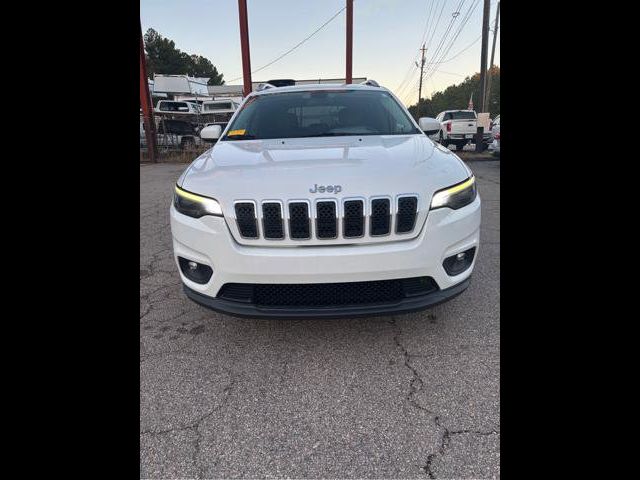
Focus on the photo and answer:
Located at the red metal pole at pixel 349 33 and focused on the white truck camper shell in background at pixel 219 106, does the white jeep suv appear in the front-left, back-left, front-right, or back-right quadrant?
back-left

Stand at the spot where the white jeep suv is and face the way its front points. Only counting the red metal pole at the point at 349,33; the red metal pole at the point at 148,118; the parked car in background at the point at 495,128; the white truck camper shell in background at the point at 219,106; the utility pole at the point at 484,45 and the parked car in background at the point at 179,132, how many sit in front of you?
0

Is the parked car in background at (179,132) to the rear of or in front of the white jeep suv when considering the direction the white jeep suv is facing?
to the rear

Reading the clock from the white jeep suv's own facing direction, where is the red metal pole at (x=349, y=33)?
The red metal pole is roughly at 6 o'clock from the white jeep suv.

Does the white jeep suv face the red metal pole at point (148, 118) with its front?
no

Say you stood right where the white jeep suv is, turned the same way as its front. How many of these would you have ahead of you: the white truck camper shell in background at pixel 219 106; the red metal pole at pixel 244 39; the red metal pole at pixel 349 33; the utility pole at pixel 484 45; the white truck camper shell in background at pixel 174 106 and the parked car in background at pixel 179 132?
0

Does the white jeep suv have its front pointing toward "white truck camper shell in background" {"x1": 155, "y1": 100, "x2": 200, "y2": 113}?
no

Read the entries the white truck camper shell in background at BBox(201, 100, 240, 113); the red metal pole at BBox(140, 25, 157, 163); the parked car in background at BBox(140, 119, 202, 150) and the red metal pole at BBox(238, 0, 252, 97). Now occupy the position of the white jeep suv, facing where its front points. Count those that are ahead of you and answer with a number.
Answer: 0

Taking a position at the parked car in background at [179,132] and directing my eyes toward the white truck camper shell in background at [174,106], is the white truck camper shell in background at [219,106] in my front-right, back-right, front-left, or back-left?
front-right

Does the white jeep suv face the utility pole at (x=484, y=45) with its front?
no

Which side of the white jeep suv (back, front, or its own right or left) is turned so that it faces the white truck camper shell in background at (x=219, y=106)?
back

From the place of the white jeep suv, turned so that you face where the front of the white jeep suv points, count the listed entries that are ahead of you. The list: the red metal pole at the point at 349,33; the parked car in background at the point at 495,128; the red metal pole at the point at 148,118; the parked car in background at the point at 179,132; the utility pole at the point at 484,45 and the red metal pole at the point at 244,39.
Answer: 0

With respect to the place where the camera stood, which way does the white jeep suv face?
facing the viewer
